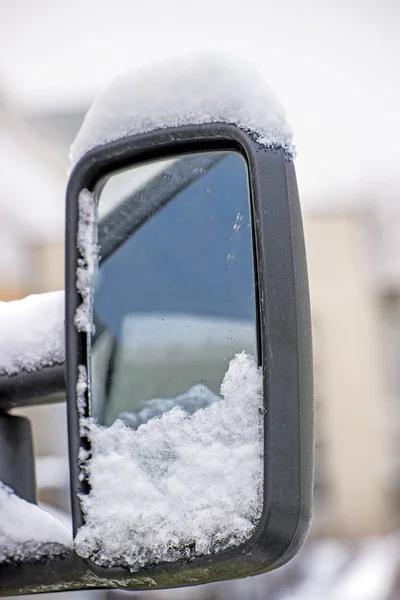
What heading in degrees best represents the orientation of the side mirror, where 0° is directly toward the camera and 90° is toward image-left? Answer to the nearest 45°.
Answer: approximately 45°
